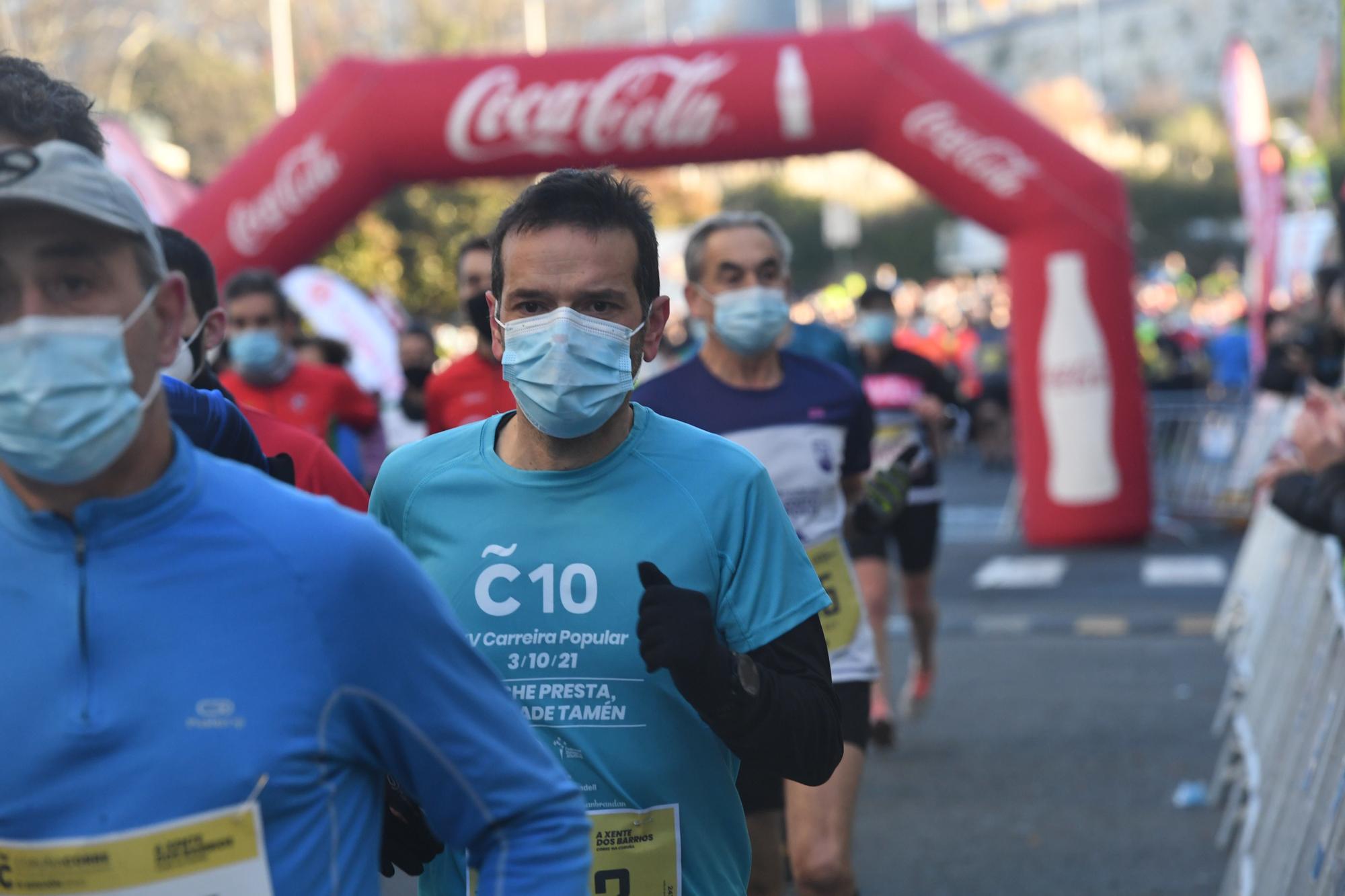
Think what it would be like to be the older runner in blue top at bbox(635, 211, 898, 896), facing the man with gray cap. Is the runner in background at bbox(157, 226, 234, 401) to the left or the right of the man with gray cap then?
right

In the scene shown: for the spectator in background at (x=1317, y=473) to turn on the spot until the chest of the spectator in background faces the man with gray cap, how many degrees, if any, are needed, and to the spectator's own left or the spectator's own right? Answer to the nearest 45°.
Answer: approximately 90° to the spectator's own left

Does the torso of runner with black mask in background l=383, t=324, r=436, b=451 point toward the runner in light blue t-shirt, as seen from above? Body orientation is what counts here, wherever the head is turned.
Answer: yes

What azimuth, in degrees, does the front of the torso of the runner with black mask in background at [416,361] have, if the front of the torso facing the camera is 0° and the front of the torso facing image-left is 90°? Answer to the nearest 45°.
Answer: approximately 0°

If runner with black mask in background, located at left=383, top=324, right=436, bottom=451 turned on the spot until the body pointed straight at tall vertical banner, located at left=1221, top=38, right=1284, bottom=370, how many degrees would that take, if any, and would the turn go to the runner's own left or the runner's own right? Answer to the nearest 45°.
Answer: approximately 135° to the runner's own left

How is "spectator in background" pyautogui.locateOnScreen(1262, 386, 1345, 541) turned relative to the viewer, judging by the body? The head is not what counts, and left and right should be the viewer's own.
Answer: facing to the left of the viewer

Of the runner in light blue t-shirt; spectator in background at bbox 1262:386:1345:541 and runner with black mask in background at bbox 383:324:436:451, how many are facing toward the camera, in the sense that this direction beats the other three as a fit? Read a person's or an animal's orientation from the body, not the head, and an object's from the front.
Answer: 2

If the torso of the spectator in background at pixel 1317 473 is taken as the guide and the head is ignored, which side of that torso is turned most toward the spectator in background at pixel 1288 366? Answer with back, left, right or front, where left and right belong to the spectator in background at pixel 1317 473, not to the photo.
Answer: right

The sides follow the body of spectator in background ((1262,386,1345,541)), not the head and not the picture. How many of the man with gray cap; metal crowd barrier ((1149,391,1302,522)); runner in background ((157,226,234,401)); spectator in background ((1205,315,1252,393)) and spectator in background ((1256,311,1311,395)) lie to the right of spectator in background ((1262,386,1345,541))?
3

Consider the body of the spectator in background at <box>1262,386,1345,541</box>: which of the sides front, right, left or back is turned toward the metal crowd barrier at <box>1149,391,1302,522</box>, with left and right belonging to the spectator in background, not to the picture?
right
